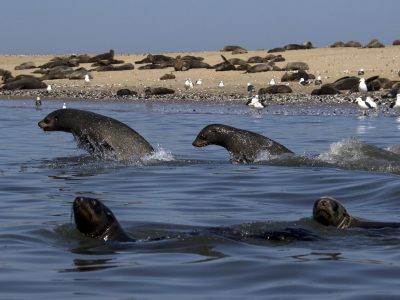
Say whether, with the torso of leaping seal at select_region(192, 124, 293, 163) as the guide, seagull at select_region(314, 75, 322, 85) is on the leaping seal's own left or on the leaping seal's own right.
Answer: on the leaping seal's own right

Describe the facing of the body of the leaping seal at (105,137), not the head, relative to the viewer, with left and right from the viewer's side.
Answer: facing to the left of the viewer

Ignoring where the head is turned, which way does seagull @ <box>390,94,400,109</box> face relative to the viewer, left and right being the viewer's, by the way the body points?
facing to the right of the viewer

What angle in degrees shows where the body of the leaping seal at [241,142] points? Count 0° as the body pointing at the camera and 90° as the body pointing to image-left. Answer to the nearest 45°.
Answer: approximately 90°

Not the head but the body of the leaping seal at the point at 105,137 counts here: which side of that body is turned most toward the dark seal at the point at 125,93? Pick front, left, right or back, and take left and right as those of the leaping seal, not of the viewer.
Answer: right

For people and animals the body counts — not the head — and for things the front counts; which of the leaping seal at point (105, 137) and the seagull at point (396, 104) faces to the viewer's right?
the seagull

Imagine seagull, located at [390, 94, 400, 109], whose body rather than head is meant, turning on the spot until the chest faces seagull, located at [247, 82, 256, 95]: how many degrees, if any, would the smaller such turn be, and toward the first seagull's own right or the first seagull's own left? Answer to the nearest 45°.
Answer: approximately 135° to the first seagull's own left

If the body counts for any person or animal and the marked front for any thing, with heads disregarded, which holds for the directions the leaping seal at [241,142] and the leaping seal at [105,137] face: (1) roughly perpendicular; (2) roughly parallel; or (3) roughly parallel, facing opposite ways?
roughly parallel
